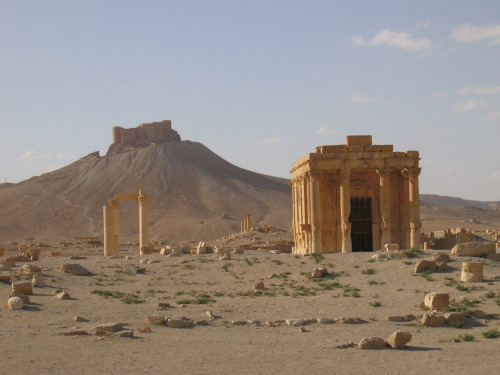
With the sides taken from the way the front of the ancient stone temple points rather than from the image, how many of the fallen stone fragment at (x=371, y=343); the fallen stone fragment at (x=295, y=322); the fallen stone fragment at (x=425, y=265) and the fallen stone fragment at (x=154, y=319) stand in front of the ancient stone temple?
4

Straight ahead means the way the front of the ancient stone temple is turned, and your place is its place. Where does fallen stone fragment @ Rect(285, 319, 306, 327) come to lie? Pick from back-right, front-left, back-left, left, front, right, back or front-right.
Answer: front

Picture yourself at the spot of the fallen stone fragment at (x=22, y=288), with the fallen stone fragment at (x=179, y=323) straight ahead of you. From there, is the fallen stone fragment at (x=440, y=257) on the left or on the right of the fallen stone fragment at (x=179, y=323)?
left

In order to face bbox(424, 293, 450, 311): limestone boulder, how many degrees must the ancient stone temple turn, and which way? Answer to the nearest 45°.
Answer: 0° — it already faces it

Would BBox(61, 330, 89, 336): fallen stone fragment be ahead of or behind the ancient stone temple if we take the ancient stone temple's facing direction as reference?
ahead

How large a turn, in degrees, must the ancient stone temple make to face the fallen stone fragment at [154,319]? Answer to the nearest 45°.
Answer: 0° — it already faces it

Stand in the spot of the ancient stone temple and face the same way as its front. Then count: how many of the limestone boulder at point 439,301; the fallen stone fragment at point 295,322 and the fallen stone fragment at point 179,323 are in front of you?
3

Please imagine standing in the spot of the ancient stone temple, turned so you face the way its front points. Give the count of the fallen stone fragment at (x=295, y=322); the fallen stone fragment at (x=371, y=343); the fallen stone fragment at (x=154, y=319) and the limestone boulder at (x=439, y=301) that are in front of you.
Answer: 4

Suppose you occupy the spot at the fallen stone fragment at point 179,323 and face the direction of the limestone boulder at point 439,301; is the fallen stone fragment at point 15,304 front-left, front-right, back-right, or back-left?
back-left

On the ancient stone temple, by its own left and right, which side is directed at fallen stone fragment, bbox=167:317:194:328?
front

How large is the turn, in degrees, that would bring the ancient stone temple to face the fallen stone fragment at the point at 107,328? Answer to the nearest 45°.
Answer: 0° — it already faces it

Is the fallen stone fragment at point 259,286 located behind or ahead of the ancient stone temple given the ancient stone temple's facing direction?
ahead

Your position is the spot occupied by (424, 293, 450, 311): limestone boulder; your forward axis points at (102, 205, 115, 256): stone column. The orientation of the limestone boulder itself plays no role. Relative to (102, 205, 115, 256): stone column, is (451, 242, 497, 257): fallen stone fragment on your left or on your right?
right

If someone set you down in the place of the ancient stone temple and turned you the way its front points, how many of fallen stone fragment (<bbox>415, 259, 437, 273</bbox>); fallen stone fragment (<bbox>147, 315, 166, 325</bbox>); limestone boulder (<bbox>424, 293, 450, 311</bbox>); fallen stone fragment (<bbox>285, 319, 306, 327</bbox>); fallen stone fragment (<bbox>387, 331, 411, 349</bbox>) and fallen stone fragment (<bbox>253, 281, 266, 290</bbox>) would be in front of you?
6

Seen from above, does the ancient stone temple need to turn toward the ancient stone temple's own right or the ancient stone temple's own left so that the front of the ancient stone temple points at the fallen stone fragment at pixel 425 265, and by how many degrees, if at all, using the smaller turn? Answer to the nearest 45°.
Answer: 0° — it already faces it

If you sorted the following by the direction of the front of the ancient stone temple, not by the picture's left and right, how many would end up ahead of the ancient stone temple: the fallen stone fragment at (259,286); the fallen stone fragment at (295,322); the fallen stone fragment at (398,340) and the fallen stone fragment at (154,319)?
4

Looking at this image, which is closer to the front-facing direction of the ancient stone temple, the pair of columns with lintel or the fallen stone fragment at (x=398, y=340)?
the fallen stone fragment

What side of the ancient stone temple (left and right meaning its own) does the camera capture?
front

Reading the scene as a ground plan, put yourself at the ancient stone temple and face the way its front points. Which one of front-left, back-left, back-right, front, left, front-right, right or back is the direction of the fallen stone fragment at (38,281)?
front-right

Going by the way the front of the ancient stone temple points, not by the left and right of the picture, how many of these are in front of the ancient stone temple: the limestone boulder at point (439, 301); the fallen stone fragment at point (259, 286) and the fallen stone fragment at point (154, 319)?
3

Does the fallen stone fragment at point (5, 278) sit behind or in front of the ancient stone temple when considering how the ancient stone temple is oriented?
in front
